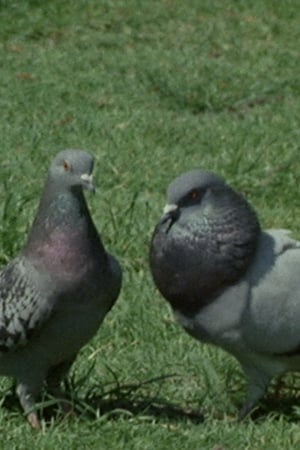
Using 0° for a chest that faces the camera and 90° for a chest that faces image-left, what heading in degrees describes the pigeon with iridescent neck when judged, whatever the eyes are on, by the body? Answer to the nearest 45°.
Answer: approximately 315°

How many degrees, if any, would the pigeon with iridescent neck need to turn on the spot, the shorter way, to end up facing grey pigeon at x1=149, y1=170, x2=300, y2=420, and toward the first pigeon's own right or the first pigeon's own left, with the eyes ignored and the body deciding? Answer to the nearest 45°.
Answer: approximately 45° to the first pigeon's own left
